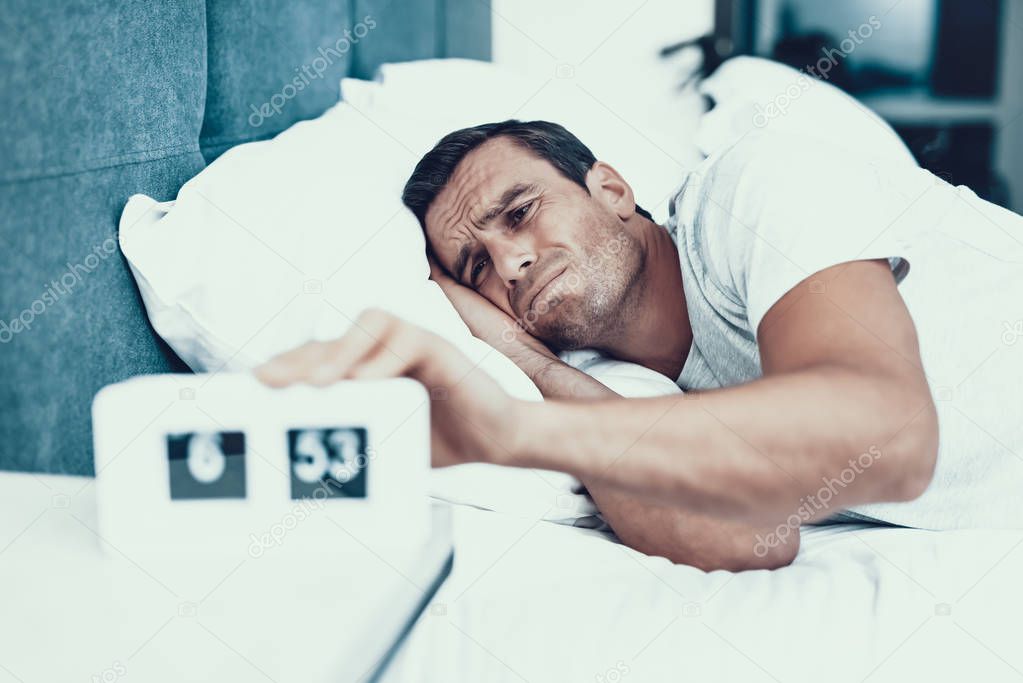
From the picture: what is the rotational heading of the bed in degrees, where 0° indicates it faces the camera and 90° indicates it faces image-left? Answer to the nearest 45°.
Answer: approximately 315°

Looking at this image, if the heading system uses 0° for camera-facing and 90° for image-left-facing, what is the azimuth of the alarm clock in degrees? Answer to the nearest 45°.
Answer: approximately 0°

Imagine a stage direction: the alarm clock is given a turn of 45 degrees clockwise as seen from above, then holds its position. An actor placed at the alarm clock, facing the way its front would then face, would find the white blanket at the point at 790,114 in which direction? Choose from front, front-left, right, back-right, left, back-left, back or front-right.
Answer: back
